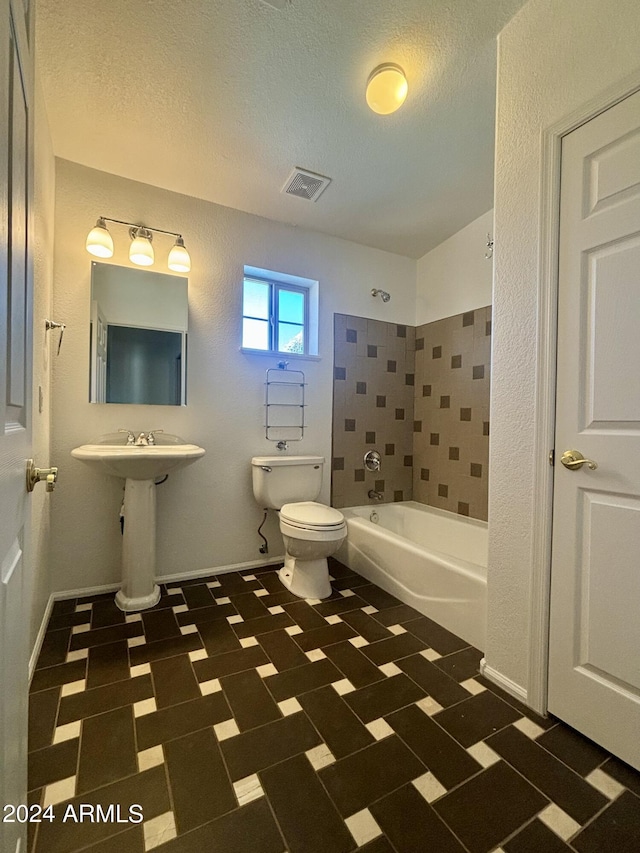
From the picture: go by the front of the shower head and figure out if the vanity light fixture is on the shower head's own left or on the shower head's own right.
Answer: on the shower head's own right

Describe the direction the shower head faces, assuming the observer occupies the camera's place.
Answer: facing the viewer and to the right of the viewer

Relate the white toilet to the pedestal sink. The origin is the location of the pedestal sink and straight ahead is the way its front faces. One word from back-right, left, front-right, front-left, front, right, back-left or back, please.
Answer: left

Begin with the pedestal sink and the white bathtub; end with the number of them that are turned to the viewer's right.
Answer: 0

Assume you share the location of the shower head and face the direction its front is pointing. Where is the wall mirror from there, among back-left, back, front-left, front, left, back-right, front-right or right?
right

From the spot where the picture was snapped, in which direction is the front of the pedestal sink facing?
facing the viewer

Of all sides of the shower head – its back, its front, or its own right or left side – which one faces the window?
right

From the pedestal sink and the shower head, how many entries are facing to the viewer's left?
0
